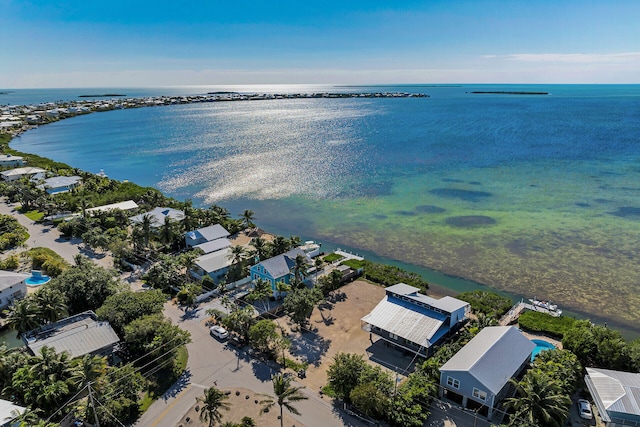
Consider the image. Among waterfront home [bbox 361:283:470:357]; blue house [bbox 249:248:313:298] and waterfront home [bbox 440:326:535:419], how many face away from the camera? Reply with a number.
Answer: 0

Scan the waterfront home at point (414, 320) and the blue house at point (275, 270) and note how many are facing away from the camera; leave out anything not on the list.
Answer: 0

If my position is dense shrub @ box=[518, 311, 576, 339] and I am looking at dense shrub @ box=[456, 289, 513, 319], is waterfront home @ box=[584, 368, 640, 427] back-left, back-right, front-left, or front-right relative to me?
back-left

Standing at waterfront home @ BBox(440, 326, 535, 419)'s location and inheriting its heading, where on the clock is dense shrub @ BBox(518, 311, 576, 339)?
The dense shrub is roughly at 5 o'clock from the waterfront home.

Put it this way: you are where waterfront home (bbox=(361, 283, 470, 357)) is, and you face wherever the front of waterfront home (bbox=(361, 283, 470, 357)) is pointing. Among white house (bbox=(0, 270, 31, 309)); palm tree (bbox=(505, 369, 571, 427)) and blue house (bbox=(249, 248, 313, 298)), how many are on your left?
1

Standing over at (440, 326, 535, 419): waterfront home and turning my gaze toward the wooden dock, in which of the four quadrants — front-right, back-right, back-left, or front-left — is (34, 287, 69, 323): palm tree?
back-left

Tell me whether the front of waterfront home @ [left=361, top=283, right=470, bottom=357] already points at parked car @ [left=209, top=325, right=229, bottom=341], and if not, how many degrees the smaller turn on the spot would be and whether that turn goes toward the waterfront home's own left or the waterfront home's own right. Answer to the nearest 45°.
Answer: approximately 45° to the waterfront home's own right

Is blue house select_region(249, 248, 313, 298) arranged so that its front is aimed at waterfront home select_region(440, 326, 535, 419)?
no

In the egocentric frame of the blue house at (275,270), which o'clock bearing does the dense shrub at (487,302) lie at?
The dense shrub is roughly at 8 o'clock from the blue house.

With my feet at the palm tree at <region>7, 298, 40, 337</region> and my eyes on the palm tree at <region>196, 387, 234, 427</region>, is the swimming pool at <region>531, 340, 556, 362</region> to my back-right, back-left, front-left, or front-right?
front-left

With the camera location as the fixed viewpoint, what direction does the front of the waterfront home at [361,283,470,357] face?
facing the viewer and to the left of the viewer

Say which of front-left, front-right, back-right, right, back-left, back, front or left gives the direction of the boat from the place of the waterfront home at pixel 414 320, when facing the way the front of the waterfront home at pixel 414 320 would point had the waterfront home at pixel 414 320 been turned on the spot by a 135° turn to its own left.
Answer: front-left

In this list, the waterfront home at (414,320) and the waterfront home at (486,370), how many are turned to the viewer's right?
0

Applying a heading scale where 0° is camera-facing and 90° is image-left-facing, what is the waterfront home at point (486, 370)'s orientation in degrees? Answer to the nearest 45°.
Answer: approximately 45°

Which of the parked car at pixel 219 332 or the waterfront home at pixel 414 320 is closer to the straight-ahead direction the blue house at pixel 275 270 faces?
the parked car

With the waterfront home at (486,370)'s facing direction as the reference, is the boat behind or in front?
behind

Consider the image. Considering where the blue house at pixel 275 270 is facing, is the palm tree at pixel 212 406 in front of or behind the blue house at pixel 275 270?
in front

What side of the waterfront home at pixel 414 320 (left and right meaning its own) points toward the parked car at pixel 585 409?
left
